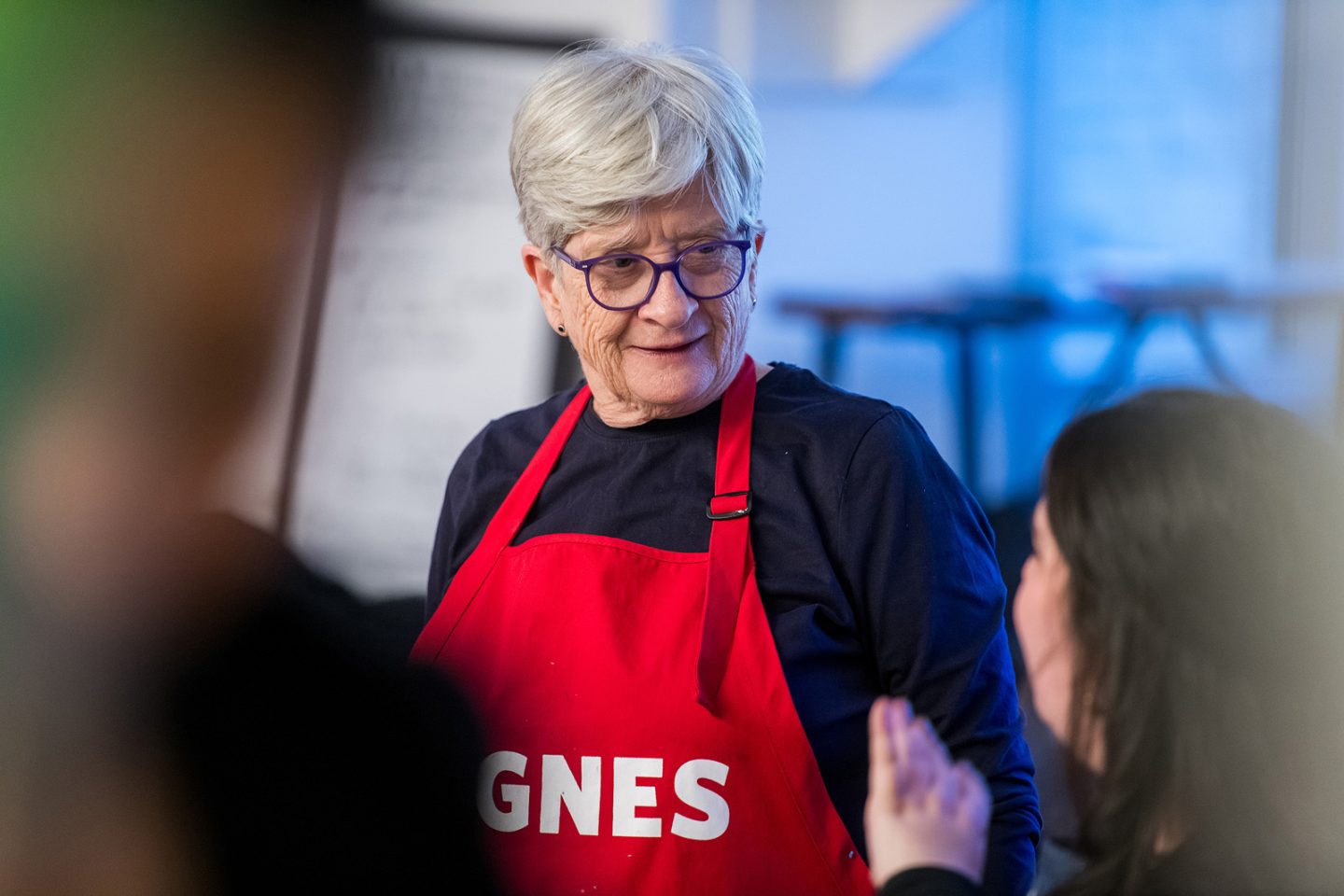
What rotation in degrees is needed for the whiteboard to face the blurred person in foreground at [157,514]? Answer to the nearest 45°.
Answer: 0° — it already faces them

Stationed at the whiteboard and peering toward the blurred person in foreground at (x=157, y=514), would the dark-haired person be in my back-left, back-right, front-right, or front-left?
front-left

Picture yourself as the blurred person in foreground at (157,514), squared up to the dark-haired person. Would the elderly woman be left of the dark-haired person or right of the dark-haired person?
left

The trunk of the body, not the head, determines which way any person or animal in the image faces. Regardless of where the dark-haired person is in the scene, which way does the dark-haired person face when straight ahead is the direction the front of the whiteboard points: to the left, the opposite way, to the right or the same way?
the opposite way

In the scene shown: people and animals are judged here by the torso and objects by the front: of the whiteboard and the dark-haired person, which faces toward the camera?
the whiteboard

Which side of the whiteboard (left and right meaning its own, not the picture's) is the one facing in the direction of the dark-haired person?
front

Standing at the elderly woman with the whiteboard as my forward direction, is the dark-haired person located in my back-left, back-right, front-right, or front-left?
back-right

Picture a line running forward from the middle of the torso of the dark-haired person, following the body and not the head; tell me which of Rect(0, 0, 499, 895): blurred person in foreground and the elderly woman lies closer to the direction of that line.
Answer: the elderly woman

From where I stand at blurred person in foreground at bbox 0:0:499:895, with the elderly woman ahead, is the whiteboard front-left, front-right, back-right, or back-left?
front-left

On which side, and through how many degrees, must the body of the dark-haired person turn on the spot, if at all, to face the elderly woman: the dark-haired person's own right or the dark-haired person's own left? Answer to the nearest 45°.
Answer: approximately 45° to the dark-haired person's own left

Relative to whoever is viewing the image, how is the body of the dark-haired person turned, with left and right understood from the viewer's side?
facing away from the viewer and to the left of the viewer

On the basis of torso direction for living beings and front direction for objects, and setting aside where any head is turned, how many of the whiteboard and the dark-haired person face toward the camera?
1

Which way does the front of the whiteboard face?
toward the camera

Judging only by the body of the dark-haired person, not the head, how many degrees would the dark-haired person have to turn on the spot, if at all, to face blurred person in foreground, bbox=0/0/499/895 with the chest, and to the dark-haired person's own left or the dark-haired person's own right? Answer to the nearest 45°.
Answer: approximately 90° to the dark-haired person's own left

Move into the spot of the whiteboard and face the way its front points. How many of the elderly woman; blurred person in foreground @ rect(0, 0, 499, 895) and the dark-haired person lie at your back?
0

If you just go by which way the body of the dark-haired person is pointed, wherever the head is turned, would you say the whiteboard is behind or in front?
in front

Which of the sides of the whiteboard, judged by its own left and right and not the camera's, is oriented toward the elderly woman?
front

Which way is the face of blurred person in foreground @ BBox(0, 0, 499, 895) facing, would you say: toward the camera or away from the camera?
away from the camera
